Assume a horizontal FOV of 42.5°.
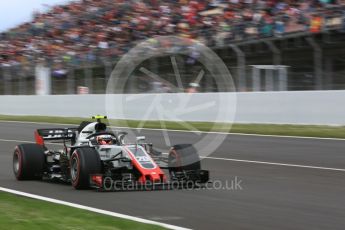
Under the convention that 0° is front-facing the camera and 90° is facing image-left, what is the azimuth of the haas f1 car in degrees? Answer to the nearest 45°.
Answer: approximately 315°

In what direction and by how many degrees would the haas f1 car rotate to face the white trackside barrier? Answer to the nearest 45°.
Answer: approximately 90° to its left
